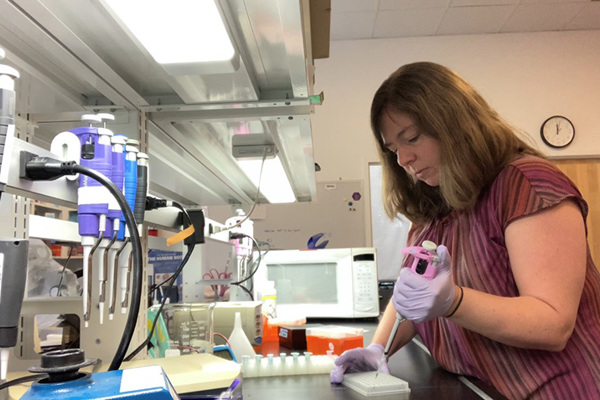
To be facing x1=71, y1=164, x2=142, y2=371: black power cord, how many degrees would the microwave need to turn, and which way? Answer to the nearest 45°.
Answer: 0° — it already faces it

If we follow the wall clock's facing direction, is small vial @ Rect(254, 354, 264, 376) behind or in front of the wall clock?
in front

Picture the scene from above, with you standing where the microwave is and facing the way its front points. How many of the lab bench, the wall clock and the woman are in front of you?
2

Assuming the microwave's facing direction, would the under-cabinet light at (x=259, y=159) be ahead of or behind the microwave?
ahead

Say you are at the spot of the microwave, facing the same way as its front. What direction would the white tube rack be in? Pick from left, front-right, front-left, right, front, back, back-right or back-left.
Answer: front

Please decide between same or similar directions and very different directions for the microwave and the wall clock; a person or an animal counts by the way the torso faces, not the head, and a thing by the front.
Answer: same or similar directions

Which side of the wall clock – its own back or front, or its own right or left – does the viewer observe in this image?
front

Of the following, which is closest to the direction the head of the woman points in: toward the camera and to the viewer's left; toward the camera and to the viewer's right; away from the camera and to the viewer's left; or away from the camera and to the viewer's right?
toward the camera and to the viewer's left

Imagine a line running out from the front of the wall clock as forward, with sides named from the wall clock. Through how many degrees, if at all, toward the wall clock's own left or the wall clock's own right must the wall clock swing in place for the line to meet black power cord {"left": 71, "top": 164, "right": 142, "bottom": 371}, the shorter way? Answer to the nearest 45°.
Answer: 0° — it already faces it

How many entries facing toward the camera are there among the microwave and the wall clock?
2

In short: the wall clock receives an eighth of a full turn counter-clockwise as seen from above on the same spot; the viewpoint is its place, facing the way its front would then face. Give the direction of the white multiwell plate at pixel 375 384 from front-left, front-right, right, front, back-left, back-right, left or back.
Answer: front-right

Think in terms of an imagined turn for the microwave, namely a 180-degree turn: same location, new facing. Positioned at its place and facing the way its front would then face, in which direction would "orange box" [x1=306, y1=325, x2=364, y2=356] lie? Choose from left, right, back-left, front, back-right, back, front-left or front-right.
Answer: back
